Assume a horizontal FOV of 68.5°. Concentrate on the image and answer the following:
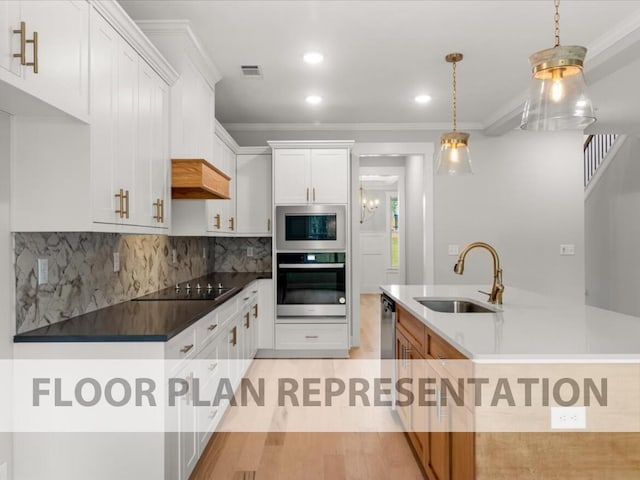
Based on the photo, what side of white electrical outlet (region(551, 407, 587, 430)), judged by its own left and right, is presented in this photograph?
front

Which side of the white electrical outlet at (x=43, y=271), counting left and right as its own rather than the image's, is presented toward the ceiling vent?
left

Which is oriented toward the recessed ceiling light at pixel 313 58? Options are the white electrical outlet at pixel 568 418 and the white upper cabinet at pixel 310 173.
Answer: the white upper cabinet

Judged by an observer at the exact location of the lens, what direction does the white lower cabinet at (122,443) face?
facing to the right of the viewer

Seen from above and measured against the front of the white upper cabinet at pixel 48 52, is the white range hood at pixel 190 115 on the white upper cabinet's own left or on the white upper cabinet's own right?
on the white upper cabinet's own left

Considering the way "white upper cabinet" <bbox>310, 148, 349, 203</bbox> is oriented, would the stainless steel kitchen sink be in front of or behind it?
in front

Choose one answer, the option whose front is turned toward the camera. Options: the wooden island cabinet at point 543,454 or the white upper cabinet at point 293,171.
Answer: the white upper cabinet

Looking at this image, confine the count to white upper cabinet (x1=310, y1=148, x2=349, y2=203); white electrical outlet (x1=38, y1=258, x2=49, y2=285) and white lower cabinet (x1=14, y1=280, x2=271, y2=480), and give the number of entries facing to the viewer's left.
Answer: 0

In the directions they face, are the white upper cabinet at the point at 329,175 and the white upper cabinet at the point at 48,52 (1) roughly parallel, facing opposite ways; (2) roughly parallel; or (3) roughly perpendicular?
roughly perpendicular

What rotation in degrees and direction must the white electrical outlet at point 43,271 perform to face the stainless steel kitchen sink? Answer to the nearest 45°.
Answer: approximately 45° to its left

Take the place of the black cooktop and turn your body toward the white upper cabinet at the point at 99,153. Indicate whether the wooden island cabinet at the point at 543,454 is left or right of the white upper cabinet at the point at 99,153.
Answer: left

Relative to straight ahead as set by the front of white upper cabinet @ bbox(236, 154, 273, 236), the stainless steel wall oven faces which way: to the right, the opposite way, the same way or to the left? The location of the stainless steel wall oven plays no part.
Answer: the same way

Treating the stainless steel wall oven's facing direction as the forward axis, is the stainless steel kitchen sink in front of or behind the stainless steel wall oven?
in front

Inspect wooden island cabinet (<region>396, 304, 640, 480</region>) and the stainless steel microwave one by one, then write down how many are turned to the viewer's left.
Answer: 1

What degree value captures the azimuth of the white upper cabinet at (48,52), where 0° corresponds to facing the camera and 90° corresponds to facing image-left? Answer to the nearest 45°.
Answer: approximately 315°
